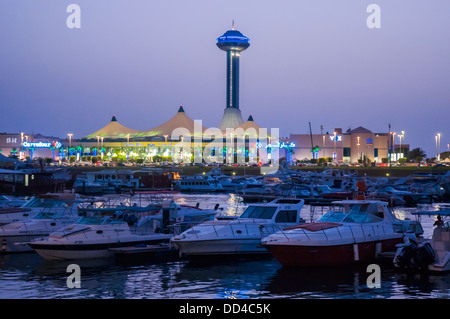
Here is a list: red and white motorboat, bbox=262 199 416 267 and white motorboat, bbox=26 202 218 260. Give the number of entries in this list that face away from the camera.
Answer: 0

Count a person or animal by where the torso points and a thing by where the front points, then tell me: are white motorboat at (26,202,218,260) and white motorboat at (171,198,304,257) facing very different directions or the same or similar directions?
same or similar directions

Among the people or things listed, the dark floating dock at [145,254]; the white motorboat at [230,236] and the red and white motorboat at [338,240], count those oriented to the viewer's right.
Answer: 0

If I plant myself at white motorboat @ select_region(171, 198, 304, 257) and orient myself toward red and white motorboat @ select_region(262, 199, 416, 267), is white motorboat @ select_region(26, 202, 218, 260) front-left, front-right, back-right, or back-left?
back-right

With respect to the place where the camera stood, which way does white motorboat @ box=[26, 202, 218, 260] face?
facing the viewer and to the left of the viewer

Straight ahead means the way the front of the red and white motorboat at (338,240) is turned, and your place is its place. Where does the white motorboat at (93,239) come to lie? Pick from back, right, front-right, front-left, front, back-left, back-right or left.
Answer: front-right

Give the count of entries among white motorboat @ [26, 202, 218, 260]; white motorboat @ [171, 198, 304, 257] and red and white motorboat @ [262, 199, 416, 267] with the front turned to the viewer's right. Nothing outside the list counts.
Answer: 0

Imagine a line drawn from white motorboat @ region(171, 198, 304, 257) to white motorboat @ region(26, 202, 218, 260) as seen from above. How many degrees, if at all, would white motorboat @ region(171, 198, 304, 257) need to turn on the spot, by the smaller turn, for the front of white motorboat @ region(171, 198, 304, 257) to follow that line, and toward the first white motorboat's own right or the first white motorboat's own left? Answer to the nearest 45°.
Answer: approximately 45° to the first white motorboat's own right

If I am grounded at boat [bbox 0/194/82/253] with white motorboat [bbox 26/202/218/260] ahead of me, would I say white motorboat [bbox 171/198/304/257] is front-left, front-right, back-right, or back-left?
front-left
